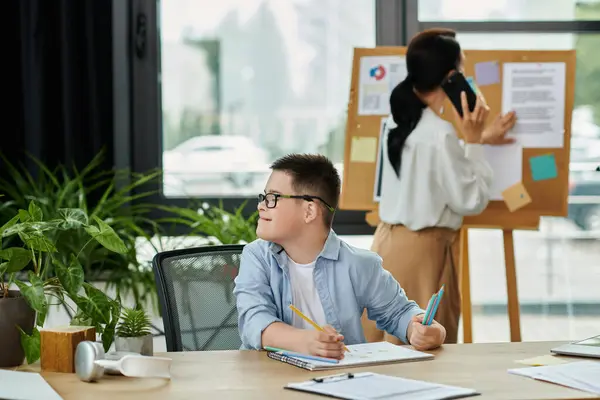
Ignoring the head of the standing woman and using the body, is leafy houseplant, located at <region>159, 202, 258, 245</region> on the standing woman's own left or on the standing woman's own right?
on the standing woman's own left

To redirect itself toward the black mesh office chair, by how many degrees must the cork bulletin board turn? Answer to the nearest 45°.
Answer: approximately 45° to its right

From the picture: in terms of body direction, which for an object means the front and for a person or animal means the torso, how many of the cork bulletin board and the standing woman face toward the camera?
1

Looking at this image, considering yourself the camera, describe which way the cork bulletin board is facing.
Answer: facing the viewer

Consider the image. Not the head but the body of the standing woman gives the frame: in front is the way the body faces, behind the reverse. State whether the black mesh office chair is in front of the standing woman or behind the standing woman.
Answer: behind

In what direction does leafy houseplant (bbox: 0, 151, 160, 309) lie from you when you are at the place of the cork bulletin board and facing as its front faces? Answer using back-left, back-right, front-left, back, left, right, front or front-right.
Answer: right

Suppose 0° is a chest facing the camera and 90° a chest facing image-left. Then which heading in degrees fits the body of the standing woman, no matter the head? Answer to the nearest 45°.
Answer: approximately 225°

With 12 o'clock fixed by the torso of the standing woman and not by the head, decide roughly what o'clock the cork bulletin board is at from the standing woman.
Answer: The cork bulletin board is roughly at 12 o'clock from the standing woman.

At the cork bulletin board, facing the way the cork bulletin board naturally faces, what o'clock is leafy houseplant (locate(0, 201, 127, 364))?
The leafy houseplant is roughly at 1 o'clock from the cork bulletin board.

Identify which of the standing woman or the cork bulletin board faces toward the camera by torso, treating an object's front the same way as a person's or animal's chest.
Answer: the cork bulletin board

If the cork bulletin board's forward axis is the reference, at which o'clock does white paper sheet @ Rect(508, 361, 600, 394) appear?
The white paper sheet is roughly at 12 o'clock from the cork bulletin board.

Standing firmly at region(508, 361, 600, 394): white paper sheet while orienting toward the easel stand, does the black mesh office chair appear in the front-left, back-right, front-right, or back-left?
front-left

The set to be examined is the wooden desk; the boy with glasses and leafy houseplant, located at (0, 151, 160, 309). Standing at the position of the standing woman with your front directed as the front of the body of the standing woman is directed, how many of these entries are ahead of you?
0

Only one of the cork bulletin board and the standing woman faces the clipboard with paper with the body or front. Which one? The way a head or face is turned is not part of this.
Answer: the cork bulletin board

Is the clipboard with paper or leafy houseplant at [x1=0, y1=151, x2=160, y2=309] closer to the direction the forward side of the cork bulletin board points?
the clipboard with paper

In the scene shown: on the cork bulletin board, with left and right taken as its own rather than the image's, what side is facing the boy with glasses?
front

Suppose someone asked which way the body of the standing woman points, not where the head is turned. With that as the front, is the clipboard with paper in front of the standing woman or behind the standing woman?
behind

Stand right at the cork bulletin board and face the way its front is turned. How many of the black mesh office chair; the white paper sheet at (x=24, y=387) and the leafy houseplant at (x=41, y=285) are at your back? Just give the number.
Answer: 0

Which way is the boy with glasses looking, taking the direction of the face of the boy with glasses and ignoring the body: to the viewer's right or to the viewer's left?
to the viewer's left
